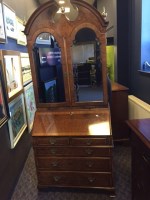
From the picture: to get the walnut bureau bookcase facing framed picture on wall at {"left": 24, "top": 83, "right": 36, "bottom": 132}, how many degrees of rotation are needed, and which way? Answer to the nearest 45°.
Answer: approximately 135° to its right

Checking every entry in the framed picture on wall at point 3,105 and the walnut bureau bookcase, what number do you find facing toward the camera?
1

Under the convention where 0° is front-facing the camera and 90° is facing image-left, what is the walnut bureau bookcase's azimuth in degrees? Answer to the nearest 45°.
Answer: approximately 0°

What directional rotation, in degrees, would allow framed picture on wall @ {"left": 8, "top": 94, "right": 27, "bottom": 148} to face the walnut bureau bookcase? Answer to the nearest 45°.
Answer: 0° — it already faces it

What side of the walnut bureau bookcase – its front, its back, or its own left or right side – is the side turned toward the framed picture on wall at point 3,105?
right

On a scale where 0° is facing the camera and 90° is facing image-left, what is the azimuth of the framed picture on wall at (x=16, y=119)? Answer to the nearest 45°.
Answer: approximately 315°

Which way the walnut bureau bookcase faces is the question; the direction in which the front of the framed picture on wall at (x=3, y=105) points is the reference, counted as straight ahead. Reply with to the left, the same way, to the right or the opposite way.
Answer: to the right

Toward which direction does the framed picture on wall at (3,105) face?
to the viewer's right
